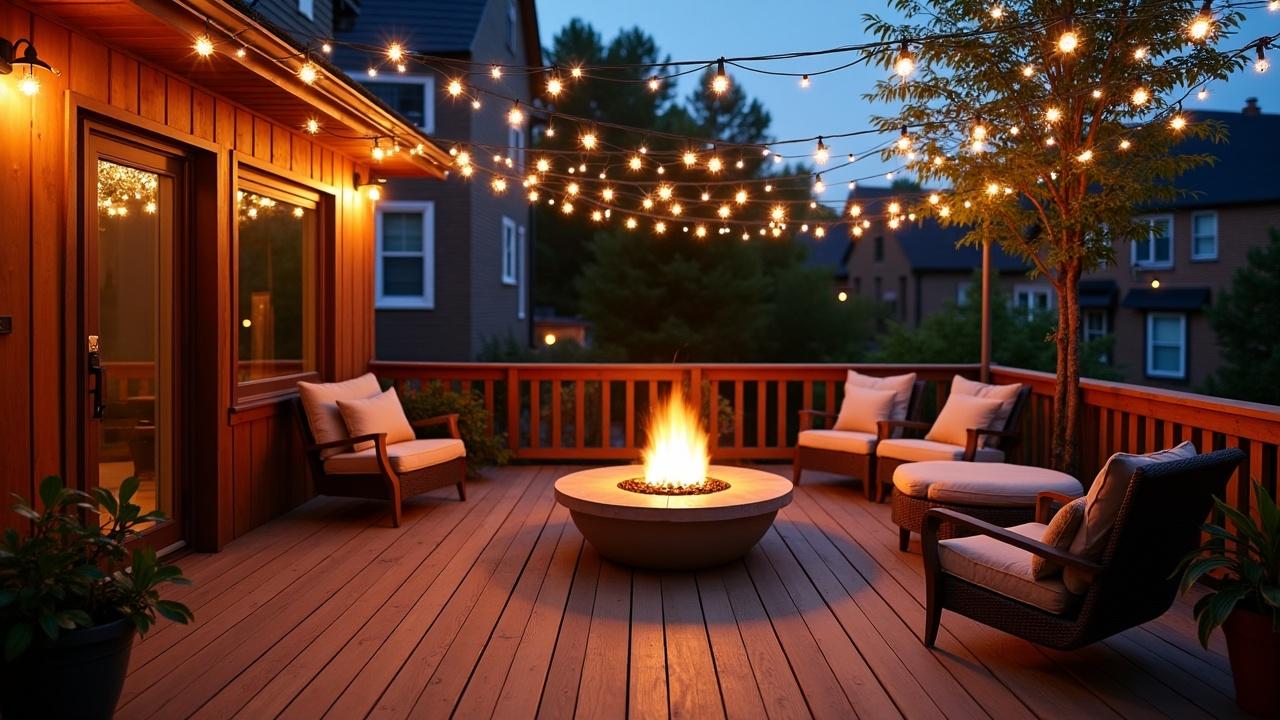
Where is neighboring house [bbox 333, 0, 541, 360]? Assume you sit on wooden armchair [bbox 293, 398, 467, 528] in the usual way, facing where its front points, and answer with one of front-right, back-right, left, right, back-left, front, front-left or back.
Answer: back-left

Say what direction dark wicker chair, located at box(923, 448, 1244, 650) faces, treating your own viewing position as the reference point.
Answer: facing away from the viewer and to the left of the viewer

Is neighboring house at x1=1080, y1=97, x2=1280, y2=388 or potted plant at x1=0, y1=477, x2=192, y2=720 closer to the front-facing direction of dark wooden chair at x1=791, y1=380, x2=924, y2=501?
the potted plant

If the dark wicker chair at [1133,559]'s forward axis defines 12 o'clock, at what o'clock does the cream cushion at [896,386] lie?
The cream cushion is roughly at 1 o'clock from the dark wicker chair.

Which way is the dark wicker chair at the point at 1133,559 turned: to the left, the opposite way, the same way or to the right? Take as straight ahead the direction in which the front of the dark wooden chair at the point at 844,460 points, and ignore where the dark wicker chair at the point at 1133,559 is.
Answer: to the right

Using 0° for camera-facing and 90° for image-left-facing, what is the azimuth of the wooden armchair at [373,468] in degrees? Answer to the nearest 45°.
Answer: approximately 315°

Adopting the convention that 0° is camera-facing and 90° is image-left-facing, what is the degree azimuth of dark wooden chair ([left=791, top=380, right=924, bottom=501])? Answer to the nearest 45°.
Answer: approximately 45°
